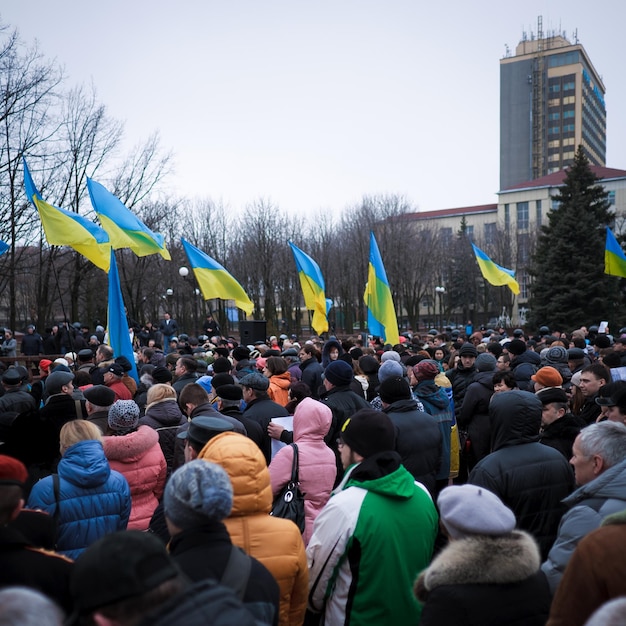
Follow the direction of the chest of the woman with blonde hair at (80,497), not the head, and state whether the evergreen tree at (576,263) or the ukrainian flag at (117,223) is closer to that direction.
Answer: the ukrainian flag

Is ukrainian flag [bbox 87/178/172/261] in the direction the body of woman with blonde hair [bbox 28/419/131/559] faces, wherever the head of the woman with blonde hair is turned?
yes

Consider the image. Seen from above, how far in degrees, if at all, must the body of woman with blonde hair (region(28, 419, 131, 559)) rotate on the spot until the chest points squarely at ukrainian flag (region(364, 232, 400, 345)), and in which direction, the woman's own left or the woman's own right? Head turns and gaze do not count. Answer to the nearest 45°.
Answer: approximately 45° to the woman's own right

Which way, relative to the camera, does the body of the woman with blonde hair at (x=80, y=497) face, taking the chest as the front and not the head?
away from the camera

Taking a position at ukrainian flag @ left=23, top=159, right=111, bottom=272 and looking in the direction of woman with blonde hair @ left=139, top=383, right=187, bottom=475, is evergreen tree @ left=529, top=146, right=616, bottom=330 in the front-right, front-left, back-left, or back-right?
back-left

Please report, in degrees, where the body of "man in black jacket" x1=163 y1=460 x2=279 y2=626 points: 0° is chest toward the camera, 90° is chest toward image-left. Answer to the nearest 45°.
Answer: approximately 135°

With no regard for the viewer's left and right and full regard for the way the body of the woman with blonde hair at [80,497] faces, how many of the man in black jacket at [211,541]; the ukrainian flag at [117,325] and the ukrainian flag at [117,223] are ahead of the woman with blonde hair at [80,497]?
2

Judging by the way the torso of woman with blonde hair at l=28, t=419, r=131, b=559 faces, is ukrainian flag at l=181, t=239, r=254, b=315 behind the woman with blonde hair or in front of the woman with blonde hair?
in front

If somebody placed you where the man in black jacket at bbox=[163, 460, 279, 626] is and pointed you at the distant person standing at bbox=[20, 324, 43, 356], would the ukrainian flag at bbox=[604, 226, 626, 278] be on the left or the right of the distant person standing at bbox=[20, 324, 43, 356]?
right

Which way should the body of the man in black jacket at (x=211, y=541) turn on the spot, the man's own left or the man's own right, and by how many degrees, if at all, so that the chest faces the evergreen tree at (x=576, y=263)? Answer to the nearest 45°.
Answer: approximately 90° to the man's own right

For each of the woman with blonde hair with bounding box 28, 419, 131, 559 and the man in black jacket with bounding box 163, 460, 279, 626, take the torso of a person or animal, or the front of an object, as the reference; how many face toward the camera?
0

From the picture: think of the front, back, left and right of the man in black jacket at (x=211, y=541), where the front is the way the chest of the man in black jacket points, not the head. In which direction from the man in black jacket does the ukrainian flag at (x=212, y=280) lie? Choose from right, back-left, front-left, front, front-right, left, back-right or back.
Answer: front-right

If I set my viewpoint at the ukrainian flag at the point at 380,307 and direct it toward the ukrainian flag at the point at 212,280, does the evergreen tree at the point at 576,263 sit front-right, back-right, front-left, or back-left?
back-right

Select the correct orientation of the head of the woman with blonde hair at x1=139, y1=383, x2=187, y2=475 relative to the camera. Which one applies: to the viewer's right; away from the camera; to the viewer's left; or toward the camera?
away from the camera
